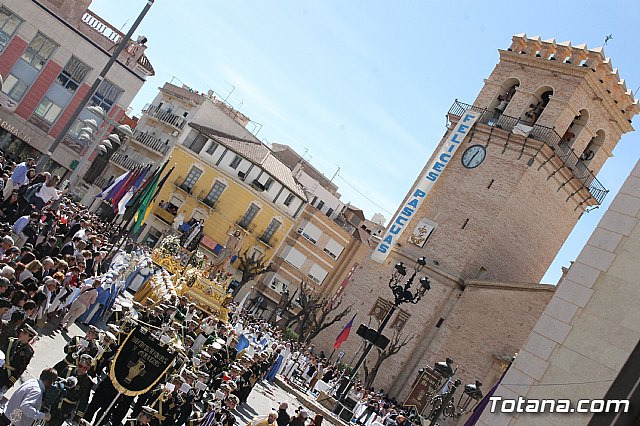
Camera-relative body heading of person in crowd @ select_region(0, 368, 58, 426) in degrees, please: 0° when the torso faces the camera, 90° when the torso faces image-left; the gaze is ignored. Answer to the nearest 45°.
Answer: approximately 270°

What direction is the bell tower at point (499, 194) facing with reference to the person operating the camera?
facing the viewer and to the left of the viewer

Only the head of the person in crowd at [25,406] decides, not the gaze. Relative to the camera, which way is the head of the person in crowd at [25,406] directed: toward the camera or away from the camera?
away from the camera

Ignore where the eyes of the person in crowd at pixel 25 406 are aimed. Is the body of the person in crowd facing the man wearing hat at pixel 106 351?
yes

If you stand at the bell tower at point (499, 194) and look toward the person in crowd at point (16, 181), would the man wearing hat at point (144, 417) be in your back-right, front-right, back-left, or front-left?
front-left

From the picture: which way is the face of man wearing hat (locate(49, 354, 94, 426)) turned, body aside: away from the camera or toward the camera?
toward the camera

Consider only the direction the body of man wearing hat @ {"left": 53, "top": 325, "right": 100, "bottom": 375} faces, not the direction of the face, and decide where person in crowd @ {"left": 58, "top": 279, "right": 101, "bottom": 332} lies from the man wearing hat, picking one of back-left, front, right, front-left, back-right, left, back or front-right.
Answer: back

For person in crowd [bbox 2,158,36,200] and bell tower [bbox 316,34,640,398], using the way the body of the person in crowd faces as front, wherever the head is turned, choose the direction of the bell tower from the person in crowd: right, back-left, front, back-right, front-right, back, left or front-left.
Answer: front-left

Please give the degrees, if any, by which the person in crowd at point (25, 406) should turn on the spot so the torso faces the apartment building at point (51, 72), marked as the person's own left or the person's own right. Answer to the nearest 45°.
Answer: approximately 90° to the person's own left

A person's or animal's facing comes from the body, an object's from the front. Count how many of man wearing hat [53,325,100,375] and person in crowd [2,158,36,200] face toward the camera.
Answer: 1

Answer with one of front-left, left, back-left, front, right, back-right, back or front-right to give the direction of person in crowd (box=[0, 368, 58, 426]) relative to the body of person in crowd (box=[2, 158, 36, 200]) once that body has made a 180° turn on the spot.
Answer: left

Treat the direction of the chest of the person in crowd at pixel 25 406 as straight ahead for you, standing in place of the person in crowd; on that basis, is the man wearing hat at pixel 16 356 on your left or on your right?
on your left

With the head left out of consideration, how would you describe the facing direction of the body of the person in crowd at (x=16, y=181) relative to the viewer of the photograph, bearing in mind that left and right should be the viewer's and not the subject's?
facing to the right of the viewer

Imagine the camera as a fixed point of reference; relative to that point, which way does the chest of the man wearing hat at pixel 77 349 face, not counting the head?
toward the camera

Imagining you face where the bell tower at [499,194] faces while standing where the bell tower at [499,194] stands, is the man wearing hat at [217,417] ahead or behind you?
ahead
